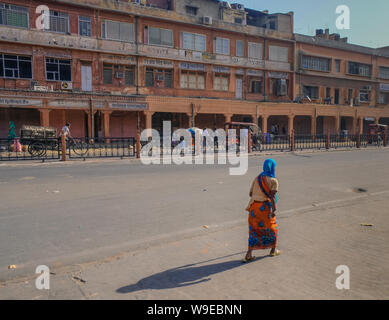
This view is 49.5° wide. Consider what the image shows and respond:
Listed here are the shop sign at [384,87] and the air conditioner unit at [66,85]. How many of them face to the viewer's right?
0

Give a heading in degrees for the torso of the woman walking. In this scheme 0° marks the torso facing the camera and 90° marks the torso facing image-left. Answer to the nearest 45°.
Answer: approximately 225°

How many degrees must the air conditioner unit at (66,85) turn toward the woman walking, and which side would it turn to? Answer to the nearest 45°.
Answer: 0° — it already faces them

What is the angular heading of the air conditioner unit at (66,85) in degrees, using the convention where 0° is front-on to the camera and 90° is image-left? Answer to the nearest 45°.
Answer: approximately 0°

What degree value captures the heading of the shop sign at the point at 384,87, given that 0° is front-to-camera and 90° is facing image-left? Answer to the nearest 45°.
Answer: approximately 0°

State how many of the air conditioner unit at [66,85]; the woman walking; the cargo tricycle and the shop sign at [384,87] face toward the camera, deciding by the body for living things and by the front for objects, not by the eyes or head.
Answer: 2

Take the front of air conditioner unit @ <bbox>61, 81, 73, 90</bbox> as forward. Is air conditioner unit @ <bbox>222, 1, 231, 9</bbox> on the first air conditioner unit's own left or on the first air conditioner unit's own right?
on the first air conditioner unit's own left
